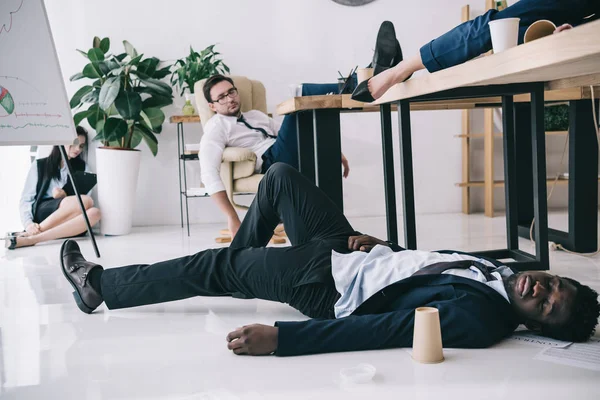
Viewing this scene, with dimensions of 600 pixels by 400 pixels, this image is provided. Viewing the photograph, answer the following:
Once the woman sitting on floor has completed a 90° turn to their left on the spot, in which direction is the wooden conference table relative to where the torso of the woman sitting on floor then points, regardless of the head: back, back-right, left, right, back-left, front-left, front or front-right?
right

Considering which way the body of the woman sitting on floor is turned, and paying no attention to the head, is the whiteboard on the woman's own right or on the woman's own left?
on the woman's own right

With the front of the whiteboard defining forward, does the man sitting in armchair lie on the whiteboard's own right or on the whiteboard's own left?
on the whiteboard's own left

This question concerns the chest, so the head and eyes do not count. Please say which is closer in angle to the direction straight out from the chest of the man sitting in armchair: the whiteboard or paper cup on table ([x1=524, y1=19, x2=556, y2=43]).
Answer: the paper cup on table

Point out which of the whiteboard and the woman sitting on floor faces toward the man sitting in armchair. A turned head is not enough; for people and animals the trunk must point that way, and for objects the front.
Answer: the woman sitting on floor

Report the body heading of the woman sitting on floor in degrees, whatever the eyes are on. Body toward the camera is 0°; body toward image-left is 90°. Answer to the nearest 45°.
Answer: approximately 315°

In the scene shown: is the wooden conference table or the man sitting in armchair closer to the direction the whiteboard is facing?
the wooden conference table

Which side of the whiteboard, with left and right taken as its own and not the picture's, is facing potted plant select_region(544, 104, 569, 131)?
left

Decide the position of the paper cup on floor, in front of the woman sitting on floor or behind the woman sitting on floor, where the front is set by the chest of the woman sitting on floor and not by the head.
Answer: in front

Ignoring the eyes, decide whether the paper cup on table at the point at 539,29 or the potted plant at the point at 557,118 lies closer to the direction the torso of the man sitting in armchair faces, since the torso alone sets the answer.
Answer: the paper cup on table

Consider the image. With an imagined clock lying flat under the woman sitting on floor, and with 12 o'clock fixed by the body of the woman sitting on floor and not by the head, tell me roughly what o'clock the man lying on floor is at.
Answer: The man lying on floor is roughly at 1 o'clock from the woman sitting on floor.

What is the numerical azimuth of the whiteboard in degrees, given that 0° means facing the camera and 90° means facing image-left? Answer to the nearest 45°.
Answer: approximately 0°

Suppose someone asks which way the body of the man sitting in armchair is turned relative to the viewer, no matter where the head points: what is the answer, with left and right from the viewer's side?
facing the viewer and to the right of the viewer
